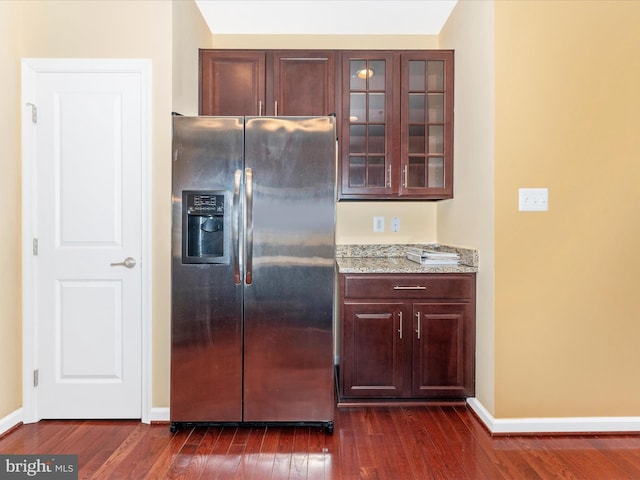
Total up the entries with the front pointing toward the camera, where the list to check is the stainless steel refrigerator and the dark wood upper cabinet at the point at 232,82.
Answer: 2

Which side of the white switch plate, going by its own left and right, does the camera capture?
front

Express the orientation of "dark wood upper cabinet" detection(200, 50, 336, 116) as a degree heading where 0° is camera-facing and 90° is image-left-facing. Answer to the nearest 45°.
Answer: approximately 0°

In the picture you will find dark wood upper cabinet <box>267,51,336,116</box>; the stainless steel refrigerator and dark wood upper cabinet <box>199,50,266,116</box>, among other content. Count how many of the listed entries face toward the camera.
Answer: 3

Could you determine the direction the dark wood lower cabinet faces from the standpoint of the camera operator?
facing the viewer

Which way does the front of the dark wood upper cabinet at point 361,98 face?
toward the camera

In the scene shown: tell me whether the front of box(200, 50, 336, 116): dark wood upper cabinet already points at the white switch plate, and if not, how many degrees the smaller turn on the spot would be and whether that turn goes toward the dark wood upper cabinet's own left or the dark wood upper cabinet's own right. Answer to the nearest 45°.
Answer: approximately 45° to the dark wood upper cabinet's own left
